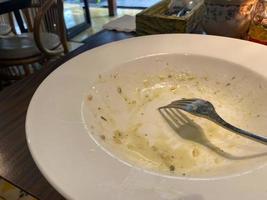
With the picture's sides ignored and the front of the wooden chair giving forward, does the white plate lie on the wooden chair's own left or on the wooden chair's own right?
on the wooden chair's own left

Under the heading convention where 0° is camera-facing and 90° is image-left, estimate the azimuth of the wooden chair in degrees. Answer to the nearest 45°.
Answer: approximately 45°

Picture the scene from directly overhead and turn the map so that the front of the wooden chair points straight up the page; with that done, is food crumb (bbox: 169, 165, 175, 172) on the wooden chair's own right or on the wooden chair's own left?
on the wooden chair's own left

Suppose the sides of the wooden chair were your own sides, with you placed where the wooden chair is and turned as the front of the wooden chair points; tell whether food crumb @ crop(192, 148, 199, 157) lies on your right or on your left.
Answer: on your left
